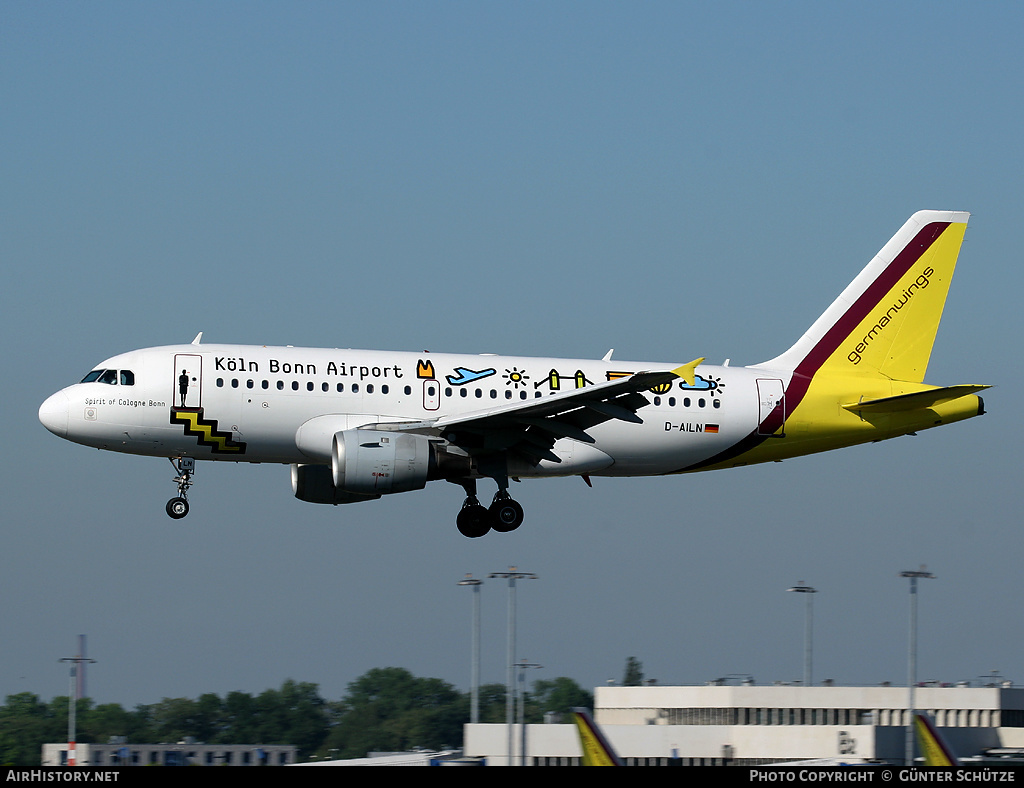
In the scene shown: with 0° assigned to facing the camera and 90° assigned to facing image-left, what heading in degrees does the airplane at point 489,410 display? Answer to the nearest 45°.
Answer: approximately 90°
